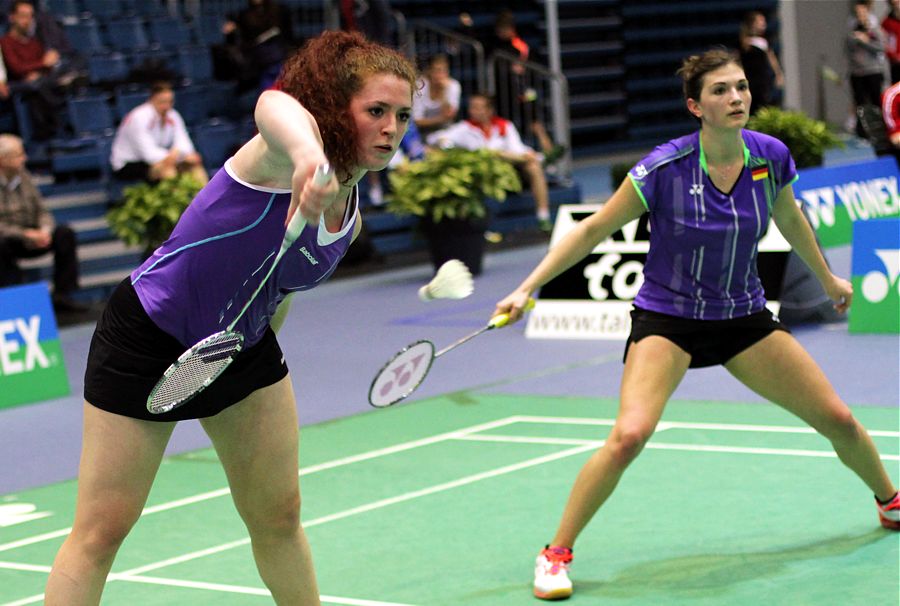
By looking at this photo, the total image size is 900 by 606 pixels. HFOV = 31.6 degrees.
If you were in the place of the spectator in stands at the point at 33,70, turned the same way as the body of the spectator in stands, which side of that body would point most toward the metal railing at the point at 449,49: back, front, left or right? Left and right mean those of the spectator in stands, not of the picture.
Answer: left

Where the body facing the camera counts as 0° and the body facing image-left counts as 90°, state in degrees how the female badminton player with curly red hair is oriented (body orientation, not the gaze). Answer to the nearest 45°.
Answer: approximately 315°

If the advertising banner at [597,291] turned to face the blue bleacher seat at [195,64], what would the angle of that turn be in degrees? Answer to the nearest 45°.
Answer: approximately 135° to its right

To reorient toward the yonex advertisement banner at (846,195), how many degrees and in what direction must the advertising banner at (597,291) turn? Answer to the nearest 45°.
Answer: approximately 135° to its left

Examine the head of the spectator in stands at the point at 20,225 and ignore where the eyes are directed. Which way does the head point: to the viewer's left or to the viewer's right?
to the viewer's right

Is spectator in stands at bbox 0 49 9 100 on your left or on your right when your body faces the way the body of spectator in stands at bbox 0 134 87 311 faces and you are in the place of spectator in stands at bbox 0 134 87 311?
on your left

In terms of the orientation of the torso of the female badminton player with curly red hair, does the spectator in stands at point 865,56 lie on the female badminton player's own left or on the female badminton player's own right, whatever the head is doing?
on the female badminton player's own left

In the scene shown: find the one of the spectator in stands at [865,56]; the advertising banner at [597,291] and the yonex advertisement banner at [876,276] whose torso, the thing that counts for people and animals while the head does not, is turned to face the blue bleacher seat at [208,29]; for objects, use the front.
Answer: the spectator in stands

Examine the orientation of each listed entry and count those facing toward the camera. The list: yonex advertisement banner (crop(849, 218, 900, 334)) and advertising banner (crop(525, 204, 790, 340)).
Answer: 2

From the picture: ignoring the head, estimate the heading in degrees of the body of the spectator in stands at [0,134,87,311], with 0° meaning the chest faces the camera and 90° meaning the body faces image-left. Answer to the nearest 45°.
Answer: approximately 315°
